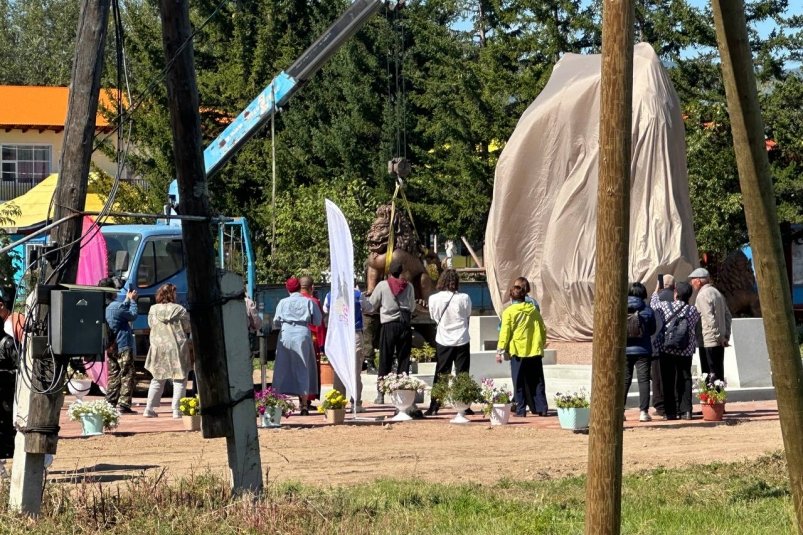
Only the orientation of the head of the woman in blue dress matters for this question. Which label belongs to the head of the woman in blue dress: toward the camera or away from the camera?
away from the camera

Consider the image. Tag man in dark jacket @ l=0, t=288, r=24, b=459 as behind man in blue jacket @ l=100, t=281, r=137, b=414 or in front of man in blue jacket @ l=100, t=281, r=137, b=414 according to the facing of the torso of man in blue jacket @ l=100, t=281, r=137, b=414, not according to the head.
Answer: behind

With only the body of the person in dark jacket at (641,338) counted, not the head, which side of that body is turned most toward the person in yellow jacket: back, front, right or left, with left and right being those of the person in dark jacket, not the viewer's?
left

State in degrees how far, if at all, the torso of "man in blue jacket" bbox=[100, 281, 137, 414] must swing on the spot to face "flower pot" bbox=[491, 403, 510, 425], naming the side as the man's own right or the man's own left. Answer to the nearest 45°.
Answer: approximately 90° to the man's own right

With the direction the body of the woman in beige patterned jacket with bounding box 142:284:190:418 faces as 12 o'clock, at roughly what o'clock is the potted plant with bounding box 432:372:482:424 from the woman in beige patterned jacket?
The potted plant is roughly at 4 o'clock from the woman in beige patterned jacket.

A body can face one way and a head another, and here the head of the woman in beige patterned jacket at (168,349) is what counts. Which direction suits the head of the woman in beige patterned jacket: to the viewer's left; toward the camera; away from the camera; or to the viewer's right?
away from the camera

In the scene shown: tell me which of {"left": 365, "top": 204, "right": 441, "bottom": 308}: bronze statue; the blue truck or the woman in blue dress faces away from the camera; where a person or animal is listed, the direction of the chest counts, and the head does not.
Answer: the woman in blue dress

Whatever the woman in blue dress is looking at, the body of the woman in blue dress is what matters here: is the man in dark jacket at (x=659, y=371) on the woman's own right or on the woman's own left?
on the woman's own right

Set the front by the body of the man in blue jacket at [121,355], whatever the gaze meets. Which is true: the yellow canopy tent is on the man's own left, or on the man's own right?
on the man's own left

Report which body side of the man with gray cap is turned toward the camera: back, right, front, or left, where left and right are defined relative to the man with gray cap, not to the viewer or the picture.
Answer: left

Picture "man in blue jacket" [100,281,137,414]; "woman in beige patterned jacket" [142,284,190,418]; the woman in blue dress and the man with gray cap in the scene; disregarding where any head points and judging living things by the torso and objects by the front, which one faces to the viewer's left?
the man with gray cap

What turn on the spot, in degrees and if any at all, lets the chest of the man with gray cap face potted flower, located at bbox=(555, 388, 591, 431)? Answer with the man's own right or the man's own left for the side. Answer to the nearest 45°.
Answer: approximately 45° to the man's own left

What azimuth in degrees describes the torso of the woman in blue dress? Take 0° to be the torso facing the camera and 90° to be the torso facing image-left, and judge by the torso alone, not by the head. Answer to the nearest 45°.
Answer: approximately 180°

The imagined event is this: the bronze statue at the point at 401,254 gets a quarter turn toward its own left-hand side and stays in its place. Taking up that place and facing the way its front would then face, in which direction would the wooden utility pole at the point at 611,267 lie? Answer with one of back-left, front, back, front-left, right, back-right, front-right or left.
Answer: front-right

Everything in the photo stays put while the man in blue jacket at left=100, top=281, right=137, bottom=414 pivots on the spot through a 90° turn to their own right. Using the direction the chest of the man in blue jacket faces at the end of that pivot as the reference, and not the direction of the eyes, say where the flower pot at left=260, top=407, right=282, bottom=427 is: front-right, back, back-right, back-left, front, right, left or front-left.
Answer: front
